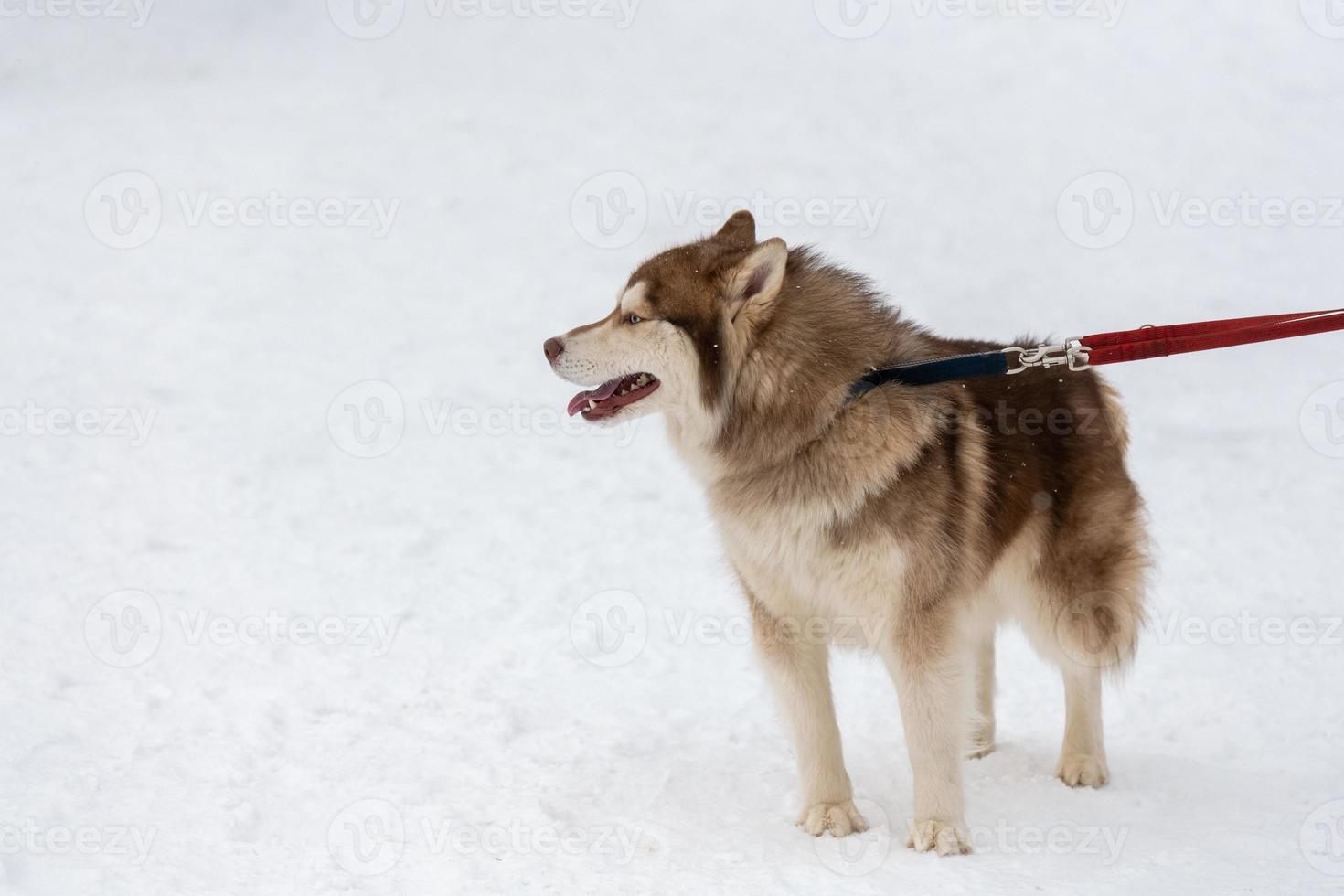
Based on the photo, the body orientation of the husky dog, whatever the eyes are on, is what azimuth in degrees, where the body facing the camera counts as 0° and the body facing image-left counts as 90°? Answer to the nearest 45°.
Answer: approximately 45°
